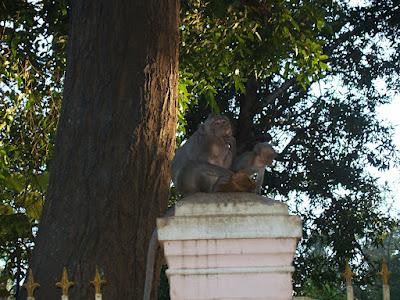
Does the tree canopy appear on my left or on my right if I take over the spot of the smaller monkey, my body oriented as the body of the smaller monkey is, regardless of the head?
on my left
